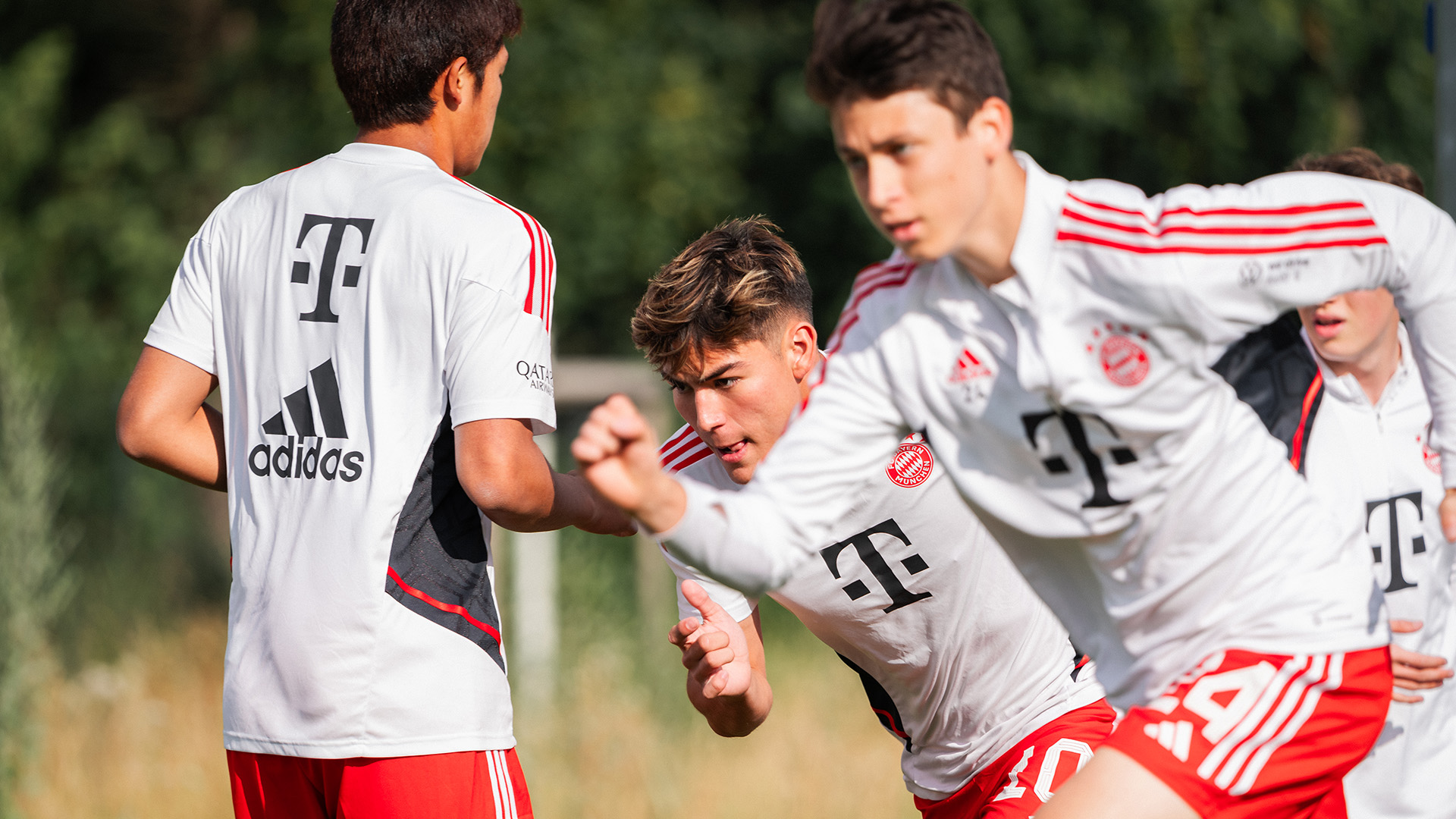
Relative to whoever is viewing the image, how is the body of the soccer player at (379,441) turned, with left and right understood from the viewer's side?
facing away from the viewer and to the right of the viewer

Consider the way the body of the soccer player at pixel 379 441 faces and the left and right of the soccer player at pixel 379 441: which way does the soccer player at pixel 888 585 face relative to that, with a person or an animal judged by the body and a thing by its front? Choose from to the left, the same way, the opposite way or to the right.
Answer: the opposite way

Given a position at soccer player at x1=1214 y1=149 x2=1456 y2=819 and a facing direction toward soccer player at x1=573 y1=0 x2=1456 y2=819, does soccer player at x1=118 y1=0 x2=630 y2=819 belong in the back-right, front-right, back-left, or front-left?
front-right

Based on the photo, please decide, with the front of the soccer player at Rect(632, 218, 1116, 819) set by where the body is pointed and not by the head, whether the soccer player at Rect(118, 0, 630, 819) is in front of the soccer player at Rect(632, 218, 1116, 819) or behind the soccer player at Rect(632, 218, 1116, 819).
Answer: in front

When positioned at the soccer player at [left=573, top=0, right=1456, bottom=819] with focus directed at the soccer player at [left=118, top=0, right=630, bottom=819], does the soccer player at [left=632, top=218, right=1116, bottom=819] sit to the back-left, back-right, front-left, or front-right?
front-right

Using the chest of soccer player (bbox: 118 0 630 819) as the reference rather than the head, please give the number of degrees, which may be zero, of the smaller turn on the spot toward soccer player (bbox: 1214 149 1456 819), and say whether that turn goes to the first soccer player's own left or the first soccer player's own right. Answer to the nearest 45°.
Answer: approximately 45° to the first soccer player's own right

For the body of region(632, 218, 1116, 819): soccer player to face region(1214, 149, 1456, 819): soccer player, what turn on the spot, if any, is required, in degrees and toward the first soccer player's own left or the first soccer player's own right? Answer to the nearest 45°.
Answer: approximately 135° to the first soccer player's own left

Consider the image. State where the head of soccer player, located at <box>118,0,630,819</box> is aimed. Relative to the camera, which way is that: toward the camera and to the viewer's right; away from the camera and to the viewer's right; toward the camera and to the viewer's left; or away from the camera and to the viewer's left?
away from the camera and to the viewer's right

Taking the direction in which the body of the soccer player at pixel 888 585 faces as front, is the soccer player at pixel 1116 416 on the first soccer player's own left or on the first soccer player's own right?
on the first soccer player's own left

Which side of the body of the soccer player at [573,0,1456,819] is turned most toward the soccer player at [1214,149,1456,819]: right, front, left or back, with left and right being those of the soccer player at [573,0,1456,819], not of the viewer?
back

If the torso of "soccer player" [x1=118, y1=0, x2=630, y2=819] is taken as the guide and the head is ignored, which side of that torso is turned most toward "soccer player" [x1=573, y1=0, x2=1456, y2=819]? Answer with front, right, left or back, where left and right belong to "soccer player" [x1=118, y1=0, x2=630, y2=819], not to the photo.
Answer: right

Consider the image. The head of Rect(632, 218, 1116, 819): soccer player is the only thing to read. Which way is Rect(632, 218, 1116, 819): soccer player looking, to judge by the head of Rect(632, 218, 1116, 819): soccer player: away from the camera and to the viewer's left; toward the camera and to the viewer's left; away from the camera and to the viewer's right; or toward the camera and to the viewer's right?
toward the camera and to the viewer's left

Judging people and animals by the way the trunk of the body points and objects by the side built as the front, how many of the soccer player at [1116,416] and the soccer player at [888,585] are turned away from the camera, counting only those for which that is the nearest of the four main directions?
0
